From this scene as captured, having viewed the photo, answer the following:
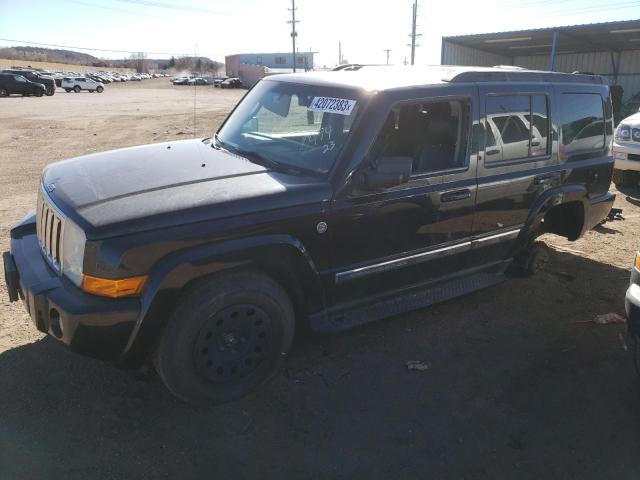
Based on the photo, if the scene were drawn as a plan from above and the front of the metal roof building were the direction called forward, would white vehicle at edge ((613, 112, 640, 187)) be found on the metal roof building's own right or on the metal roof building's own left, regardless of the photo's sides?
on the metal roof building's own left

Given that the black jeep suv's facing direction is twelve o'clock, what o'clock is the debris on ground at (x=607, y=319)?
The debris on ground is roughly at 7 o'clock from the black jeep suv.

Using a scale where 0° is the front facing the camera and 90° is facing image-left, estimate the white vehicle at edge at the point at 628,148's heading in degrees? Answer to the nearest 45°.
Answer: approximately 45°

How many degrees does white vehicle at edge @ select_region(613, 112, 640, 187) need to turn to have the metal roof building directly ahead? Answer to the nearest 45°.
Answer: approximately 135° to its right

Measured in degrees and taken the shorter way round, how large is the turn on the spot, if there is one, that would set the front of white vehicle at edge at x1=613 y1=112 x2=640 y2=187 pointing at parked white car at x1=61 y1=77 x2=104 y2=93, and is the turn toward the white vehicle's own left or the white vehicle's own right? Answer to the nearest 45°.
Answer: approximately 90° to the white vehicle's own right

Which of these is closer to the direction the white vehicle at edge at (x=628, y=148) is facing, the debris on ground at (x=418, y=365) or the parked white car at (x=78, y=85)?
the debris on ground

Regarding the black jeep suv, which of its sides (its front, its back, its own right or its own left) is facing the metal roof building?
back

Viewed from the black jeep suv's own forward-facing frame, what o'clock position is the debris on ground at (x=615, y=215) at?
The debris on ground is roughly at 6 o'clock from the black jeep suv.

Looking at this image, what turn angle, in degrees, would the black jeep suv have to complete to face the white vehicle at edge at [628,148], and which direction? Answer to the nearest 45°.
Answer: approximately 180°

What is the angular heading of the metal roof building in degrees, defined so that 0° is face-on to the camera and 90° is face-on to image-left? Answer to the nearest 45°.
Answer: approximately 45°

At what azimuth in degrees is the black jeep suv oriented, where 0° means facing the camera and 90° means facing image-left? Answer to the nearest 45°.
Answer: approximately 45°
